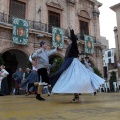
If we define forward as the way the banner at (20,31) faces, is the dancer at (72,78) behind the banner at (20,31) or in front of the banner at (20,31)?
in front

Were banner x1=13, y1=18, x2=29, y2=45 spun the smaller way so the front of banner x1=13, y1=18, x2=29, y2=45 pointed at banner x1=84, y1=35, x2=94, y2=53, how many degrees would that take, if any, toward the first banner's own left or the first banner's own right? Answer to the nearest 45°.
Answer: approximately 90° to the first banner's own left

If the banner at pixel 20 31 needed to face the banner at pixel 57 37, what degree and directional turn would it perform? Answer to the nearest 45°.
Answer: approximately 90° to its left

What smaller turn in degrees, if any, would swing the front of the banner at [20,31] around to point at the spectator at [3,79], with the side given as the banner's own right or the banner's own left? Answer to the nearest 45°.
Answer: approximately 45° to the banner's own right

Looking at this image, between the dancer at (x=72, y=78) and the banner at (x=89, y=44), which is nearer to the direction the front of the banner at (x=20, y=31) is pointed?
the dancer

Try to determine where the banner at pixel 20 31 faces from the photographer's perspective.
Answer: facing the viewer and to the right of the viewer
